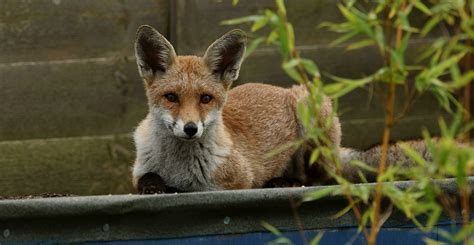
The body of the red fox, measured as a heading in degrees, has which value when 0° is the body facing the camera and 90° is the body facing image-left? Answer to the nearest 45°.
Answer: approximately 45°
